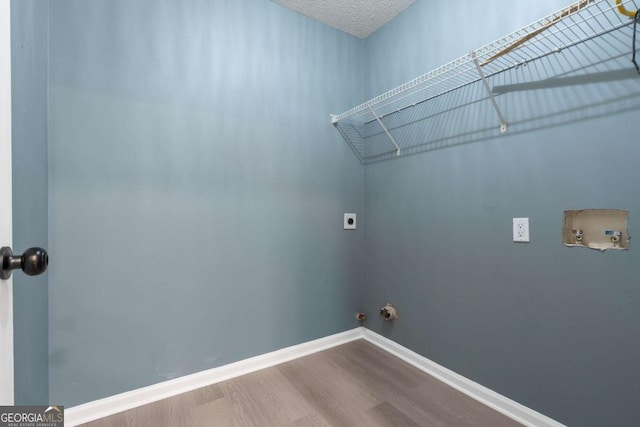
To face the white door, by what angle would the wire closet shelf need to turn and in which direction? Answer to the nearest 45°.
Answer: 0° — it already faces it

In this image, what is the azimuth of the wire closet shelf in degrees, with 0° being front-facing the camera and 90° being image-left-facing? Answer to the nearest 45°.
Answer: approximately 45°
